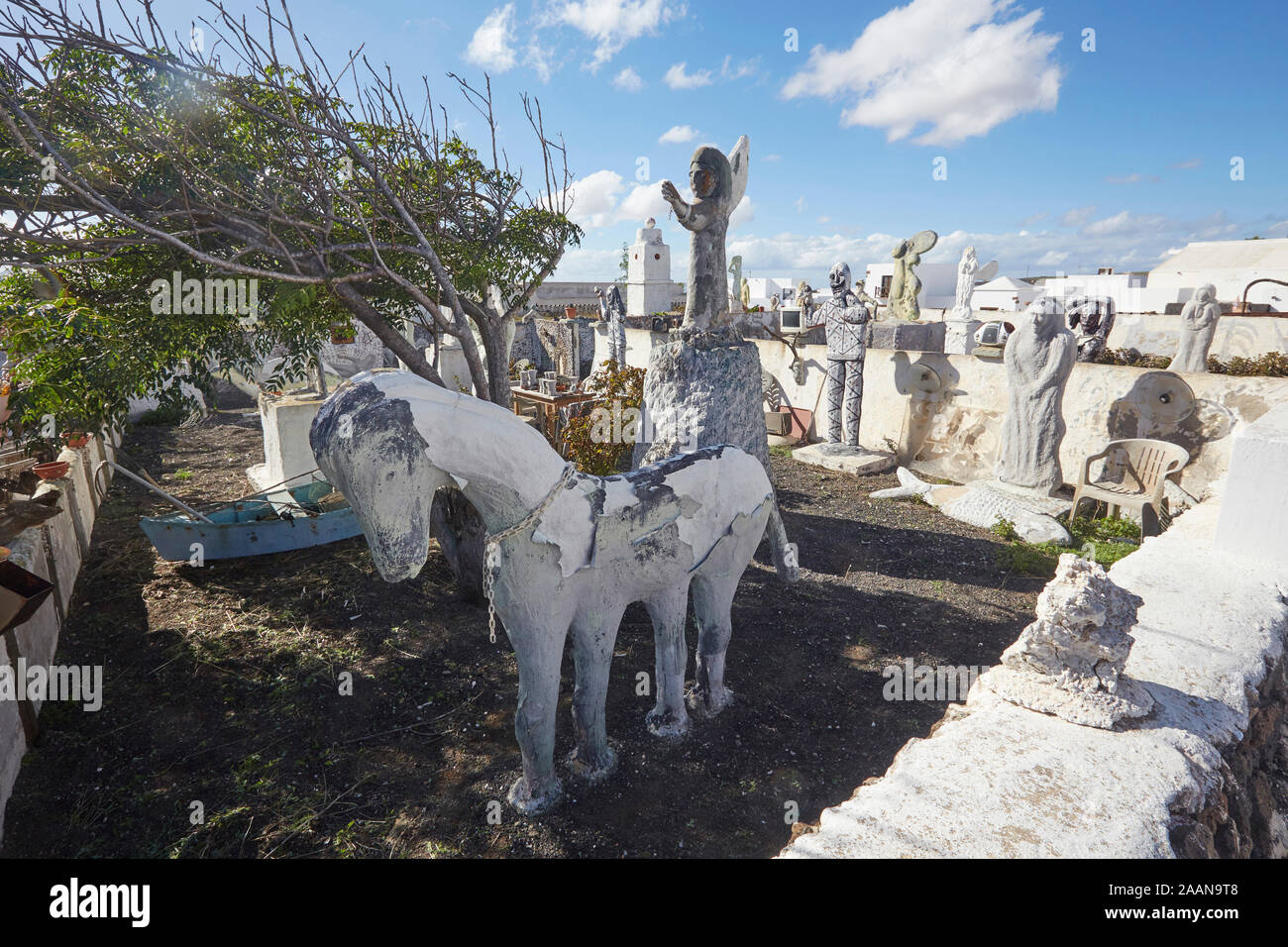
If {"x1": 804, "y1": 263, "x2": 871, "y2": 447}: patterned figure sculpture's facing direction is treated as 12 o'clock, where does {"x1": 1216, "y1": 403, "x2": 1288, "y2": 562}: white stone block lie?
The white stone block is roughly at 10 o'clock from the patterned figure sculpture.

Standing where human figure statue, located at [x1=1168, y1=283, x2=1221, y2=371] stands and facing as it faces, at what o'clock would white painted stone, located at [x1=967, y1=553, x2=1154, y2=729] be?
The white painted stone is roughly at 12 o'clock from the human figure statue.

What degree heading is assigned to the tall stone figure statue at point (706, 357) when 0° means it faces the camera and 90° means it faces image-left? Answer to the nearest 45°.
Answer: approximately 45°

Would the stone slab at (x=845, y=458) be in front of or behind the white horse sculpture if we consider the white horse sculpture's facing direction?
behind

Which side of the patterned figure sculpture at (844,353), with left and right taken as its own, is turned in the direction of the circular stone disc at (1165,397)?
left

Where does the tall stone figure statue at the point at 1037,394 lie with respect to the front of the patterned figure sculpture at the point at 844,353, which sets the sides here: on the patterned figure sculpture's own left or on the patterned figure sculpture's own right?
on the patterned figure sculpture's own left

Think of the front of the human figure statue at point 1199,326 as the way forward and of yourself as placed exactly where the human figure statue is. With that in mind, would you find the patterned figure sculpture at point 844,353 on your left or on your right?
on your right
